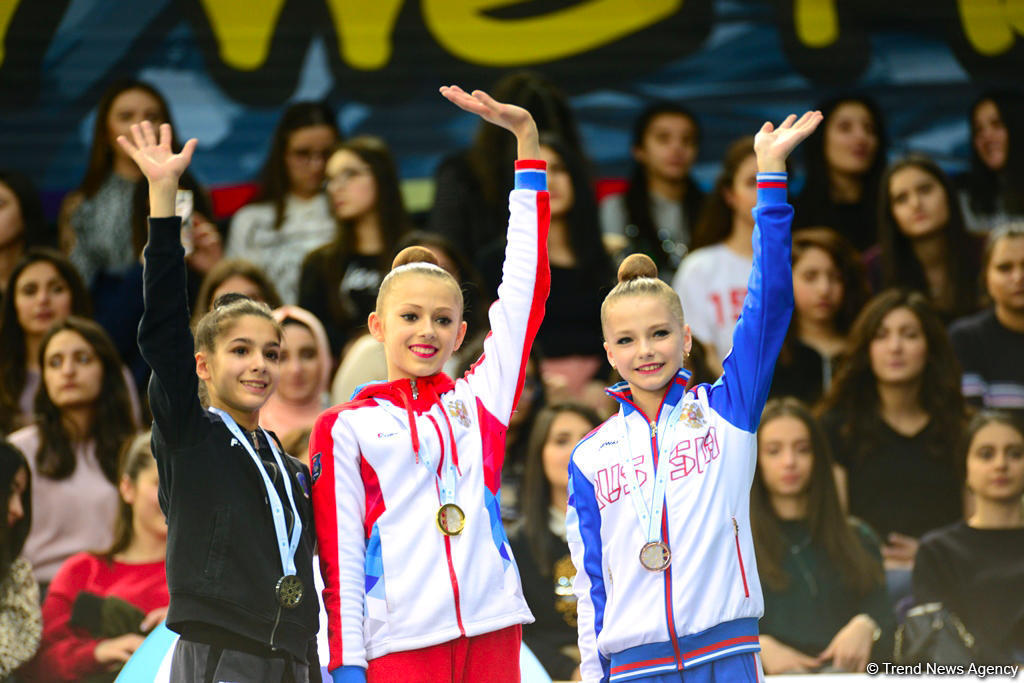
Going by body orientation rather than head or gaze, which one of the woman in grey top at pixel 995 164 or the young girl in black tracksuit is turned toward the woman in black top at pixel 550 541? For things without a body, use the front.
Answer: the woman in grey top at pixel 995 164

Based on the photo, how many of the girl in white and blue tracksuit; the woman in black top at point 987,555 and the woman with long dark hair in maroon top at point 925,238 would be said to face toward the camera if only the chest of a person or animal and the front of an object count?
3

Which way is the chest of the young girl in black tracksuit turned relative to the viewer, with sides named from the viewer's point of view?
facing the viewer and to the right of the viewer

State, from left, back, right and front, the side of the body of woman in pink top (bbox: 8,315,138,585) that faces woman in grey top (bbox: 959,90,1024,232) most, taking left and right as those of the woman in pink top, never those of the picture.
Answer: left

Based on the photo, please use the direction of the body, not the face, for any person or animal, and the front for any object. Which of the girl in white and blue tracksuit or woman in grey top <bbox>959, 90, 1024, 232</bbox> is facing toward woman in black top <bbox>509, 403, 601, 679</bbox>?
woman in grey top <bbox>959, 90, 1024, 232</bbox>

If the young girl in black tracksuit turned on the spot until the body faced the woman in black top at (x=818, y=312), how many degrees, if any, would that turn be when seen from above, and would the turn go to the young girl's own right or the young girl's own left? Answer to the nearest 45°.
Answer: approximately 90° to the young girl's own left

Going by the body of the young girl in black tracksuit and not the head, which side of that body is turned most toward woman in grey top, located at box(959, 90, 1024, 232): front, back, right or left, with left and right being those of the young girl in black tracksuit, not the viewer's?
left
